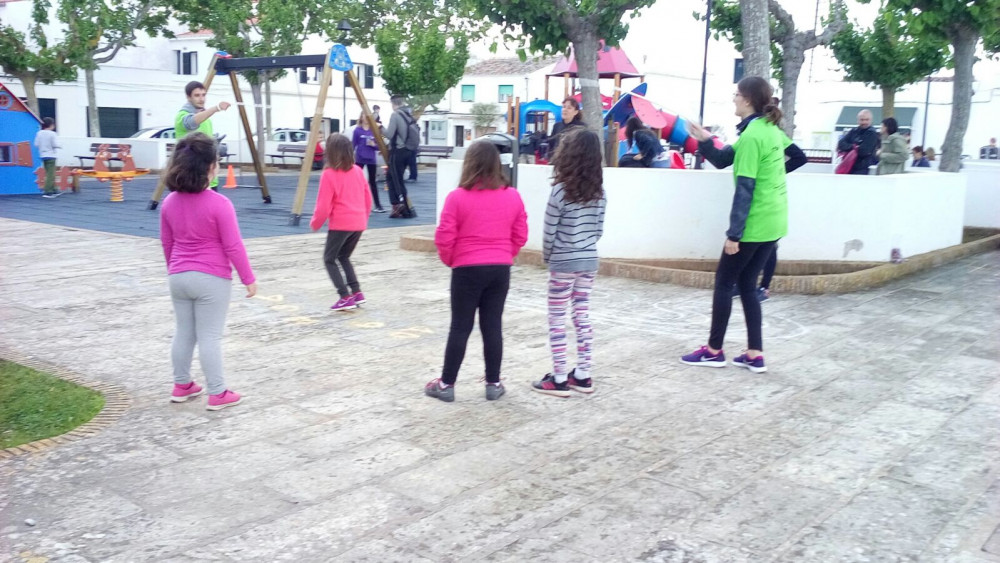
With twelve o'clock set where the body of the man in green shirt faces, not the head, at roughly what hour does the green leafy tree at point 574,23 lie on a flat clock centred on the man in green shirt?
The green leafy tree is roughly at 10 o'clock from the man in green shirt.

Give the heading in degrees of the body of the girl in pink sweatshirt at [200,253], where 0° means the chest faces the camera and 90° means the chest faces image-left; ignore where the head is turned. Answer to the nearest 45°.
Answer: approximately 225°

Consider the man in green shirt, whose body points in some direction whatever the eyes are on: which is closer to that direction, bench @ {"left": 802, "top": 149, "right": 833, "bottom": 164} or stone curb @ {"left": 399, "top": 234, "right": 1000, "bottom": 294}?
the stone curb

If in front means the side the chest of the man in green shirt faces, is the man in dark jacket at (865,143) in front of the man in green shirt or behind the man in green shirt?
in front

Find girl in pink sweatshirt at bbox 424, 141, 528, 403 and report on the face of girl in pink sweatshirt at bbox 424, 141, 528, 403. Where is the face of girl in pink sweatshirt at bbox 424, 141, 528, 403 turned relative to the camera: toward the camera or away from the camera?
away from the camera

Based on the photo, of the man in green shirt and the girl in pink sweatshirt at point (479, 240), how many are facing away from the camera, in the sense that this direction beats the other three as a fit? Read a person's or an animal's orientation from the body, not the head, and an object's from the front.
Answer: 1

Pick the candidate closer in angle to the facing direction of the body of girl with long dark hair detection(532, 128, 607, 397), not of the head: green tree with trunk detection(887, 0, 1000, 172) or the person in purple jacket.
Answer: the person in purple jacket

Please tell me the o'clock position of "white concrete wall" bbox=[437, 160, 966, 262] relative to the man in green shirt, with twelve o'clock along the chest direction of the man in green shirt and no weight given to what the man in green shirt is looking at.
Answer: The white concrete wall is roughly at 11 o'clock from the man in green shirt.

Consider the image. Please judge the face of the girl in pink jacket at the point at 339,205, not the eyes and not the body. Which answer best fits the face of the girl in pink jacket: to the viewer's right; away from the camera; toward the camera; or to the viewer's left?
away from the camera

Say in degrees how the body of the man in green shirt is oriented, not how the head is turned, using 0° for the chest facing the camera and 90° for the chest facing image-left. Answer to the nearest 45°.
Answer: approximately 315°

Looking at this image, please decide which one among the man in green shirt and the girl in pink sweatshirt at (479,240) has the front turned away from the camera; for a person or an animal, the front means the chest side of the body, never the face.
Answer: the girl in pink sweatshirt

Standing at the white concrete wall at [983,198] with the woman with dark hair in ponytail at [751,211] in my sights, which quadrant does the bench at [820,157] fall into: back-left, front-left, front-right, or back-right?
back-right

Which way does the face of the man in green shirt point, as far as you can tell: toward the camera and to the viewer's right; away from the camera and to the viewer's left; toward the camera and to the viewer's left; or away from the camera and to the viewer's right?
toward the camera and to the viewer's right

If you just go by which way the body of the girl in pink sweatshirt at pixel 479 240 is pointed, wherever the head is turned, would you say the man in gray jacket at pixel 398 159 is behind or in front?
in front

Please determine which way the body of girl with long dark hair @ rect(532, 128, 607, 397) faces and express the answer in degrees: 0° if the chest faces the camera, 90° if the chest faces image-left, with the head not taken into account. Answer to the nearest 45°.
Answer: approximately 135°

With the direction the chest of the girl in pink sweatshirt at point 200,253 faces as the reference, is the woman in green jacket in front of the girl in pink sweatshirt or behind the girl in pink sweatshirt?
in front

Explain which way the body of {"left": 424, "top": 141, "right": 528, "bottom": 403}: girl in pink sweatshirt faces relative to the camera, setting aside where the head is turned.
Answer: away from the camera
